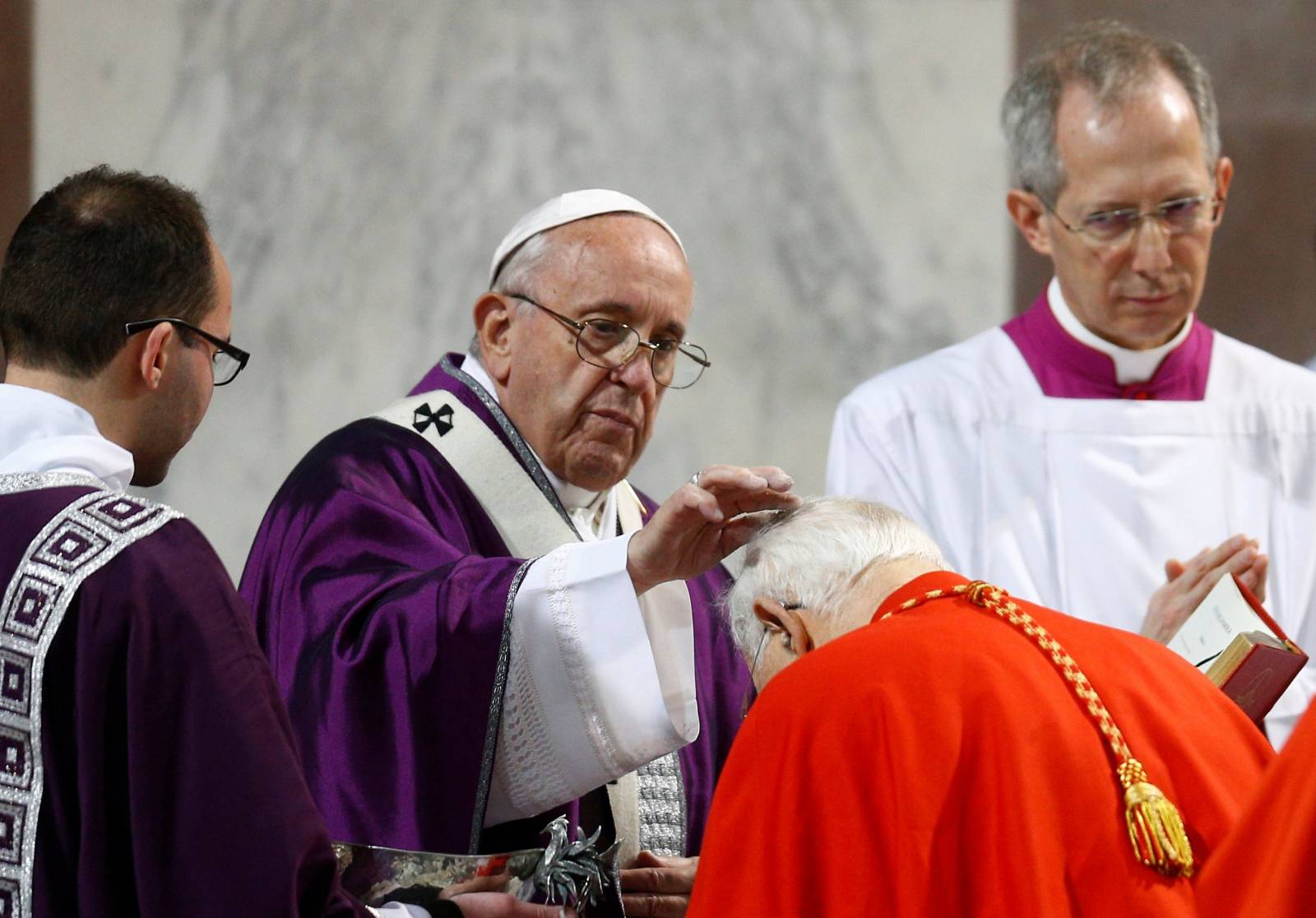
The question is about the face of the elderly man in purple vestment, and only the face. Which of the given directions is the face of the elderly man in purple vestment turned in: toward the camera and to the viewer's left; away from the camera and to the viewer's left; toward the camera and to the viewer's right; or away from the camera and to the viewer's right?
toward the camera and to the viewer's right

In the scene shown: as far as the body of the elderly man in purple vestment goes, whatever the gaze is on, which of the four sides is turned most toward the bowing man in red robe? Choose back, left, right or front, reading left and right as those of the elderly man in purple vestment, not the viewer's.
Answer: front

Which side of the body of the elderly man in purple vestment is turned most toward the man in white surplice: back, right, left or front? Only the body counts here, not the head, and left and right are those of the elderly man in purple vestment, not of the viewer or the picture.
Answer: left

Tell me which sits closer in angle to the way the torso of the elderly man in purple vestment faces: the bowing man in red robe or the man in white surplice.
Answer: the bowing man in red robe

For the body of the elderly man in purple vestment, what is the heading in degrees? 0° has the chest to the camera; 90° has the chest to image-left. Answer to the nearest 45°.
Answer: approximately 315°
